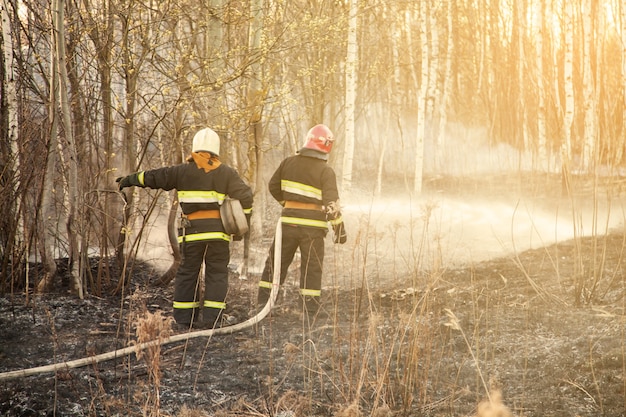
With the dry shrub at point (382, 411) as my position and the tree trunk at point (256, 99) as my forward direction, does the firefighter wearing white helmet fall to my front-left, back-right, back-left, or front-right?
front-left

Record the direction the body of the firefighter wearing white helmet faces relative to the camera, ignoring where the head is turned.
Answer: away from the camera

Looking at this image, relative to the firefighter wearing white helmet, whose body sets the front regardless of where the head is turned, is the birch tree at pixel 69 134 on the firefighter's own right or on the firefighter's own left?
on the firefighter's own left

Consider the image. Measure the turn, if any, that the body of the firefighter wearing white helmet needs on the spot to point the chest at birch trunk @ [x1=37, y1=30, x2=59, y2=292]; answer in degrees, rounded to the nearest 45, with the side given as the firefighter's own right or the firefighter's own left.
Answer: approximately 90° to the firefighter's own left

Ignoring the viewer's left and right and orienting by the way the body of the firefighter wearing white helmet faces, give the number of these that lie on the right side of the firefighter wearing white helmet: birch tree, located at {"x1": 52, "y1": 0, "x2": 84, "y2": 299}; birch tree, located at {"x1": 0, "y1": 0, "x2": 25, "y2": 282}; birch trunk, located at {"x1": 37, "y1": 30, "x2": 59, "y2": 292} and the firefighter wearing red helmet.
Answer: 1

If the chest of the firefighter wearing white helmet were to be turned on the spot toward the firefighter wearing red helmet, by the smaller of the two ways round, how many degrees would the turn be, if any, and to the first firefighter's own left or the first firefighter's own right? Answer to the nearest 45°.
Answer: approximately 90° to the first firefighter's own right

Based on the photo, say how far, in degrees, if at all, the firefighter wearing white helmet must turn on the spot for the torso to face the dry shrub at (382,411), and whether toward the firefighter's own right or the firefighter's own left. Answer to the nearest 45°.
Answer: approximately 180°

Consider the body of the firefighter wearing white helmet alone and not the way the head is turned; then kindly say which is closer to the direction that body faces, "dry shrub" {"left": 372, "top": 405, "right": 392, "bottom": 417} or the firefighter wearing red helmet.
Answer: the firefighter wearing red helmet

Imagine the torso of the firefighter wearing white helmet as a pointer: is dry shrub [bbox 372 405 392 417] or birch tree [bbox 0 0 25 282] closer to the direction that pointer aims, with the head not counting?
the birch tree

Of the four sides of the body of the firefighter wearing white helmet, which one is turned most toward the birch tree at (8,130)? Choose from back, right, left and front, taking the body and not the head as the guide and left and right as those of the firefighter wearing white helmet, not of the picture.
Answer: left

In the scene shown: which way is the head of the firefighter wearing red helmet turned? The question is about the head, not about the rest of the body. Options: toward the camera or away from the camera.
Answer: away from the camera

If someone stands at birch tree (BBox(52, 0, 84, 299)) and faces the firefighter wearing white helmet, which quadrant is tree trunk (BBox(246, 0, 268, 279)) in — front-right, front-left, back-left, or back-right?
front-left

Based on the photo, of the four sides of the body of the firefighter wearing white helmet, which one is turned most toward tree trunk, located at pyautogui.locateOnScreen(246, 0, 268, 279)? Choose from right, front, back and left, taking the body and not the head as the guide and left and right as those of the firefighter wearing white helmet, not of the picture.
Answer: front

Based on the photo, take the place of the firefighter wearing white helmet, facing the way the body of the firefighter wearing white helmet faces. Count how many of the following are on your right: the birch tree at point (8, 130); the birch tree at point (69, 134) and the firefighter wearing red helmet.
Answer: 1

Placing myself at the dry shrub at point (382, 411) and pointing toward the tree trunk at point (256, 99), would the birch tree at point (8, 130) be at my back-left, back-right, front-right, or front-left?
front-left

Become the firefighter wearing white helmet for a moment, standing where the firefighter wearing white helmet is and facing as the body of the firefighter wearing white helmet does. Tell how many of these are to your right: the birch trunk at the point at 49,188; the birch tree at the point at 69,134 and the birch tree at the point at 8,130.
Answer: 0
